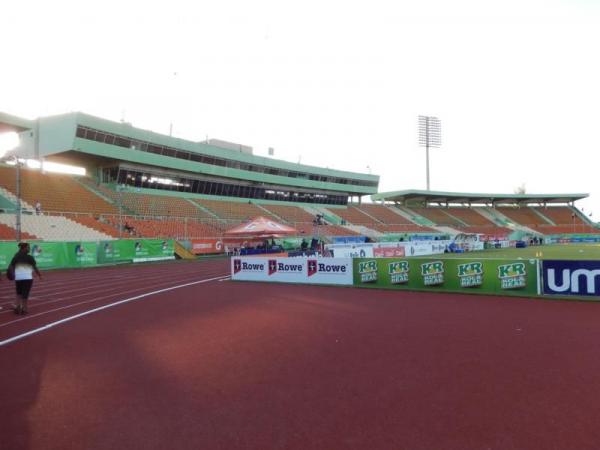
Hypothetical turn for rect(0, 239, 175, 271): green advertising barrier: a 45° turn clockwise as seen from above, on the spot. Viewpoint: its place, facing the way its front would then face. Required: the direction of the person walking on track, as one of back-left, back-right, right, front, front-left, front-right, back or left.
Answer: front

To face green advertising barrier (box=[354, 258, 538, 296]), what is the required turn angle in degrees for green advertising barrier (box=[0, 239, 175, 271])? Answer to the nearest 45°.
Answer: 0° — it already faces it

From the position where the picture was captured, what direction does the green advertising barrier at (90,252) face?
facing the viewer and to the right of the viewer

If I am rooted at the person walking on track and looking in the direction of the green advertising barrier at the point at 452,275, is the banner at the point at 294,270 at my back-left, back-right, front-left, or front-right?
front-left

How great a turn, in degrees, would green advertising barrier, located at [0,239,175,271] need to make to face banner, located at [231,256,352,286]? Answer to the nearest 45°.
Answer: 0° — it already faces it

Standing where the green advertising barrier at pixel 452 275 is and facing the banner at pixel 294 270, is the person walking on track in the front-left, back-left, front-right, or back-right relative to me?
front-left
